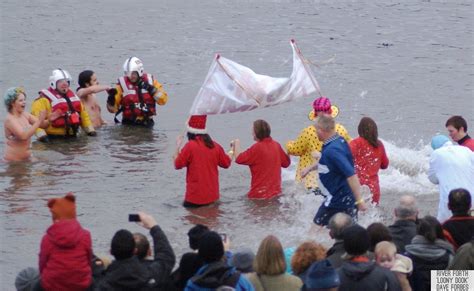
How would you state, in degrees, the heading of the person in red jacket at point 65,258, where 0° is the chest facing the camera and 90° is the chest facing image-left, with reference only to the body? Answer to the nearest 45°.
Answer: approximately 180°

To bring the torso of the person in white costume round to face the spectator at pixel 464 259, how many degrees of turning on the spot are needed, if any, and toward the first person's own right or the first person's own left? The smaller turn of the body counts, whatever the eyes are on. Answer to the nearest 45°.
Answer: approximately 135° to the first person's own left

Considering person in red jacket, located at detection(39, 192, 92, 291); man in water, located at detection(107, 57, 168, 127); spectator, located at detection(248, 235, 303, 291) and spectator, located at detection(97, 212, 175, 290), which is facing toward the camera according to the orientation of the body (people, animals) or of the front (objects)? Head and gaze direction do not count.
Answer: the man in water

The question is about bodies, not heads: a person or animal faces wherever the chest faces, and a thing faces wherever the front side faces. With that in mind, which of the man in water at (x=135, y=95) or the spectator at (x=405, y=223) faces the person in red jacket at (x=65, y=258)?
the man in water

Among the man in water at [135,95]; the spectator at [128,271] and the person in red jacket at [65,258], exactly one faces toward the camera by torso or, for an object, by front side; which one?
the man in water

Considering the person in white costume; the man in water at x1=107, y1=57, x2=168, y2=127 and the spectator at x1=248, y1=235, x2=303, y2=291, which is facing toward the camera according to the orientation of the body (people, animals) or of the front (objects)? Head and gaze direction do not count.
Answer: the man in water

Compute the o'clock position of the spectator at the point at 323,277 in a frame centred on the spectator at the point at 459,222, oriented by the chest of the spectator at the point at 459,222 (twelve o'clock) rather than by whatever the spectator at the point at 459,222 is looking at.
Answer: the spectator at the point at 323,277 is roughly at 7 o'clock from the spectator at the point at 459,222.

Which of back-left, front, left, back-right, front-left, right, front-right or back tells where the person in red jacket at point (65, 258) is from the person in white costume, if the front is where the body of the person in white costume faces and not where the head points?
left

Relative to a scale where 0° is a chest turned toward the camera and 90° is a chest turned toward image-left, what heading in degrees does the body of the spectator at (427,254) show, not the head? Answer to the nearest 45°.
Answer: approximately 180°

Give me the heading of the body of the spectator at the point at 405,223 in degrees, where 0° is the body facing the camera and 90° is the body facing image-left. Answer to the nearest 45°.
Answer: approximately 180°

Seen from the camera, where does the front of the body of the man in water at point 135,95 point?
toward the camera

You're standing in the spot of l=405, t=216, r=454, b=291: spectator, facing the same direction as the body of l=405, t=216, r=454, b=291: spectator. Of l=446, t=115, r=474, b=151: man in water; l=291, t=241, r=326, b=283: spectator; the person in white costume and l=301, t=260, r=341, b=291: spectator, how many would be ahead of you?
2

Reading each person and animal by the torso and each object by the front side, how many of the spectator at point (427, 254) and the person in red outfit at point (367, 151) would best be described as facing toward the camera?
0

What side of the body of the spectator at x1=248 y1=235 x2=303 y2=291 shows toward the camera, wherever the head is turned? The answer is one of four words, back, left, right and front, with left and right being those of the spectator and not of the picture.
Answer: back

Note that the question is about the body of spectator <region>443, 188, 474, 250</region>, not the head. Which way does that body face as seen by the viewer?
away from the camera

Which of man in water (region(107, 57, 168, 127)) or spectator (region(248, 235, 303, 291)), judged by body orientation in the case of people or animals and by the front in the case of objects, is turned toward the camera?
the man in water

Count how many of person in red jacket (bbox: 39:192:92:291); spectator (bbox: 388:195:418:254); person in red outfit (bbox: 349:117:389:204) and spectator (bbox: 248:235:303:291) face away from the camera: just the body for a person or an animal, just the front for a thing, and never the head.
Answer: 4

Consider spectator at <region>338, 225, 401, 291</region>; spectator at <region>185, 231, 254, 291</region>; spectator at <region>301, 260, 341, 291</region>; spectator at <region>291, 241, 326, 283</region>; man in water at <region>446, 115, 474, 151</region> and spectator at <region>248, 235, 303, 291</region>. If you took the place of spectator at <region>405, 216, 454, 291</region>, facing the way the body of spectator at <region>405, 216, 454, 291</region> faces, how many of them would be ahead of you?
1

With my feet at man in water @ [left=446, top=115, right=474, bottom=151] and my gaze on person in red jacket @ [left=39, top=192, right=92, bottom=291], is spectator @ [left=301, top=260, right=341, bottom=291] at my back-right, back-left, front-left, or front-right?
front-left
